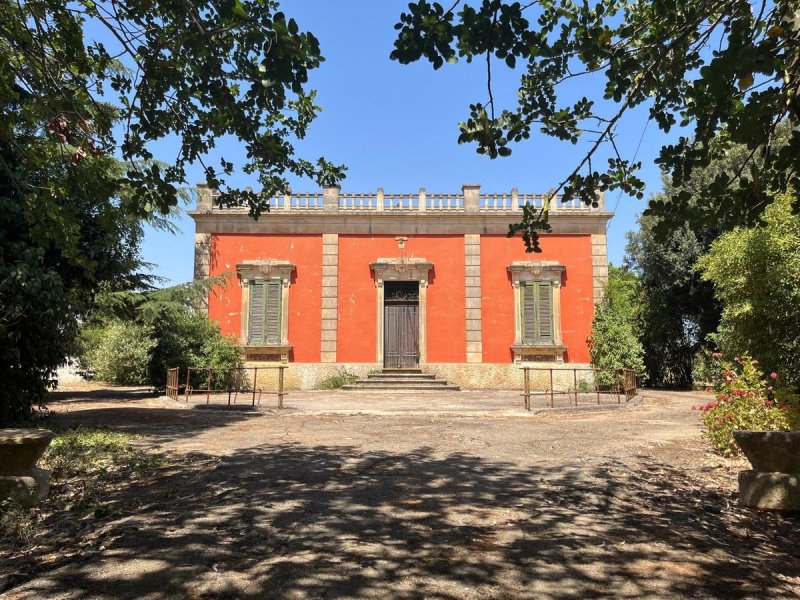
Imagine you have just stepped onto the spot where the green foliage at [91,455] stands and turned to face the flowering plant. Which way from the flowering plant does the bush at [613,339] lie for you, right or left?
left

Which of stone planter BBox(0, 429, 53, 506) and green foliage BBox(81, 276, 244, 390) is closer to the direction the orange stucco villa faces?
the stone planter

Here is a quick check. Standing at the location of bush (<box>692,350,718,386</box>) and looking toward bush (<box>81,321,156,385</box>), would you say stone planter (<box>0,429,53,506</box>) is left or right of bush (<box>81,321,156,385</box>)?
left

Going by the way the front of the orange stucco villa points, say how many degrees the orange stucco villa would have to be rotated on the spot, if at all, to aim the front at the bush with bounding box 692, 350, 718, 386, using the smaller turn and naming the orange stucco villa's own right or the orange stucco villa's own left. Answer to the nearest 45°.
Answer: approximately 90° to the orange stucco villa's own left

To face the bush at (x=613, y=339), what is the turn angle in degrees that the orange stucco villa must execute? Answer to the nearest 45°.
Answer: approximately 90° to its left

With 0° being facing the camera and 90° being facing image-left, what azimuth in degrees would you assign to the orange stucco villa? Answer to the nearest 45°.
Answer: approximately 0°

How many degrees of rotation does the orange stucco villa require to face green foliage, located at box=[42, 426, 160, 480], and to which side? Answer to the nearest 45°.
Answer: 0° — it already faces it

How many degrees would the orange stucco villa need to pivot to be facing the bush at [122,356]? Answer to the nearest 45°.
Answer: approximately 90° to its right

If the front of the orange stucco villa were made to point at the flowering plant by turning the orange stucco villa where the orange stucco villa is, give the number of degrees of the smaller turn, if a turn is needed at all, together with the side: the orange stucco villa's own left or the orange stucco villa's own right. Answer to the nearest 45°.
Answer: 0° — it already faces it

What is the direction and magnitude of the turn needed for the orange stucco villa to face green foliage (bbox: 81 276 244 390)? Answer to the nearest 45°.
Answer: approximately 90° to its right

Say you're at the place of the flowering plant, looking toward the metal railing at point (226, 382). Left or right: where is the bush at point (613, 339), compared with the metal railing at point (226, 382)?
right
